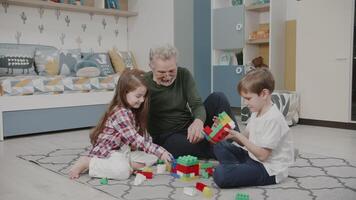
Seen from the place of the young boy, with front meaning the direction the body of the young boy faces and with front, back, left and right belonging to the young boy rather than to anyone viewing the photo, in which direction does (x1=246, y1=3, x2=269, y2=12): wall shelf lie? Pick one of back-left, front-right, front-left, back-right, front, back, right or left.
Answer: right

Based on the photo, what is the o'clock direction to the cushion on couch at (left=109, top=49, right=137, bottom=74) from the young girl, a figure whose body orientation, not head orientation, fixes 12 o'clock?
The cushion on couch is roughly at 9 o'clock from the young girl.

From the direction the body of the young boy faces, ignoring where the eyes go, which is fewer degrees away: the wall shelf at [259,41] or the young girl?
the young girl

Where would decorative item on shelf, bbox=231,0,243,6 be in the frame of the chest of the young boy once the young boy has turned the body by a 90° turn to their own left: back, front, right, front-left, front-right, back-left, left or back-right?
back

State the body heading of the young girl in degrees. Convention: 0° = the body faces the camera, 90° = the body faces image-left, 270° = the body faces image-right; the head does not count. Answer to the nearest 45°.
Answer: approximately 270°

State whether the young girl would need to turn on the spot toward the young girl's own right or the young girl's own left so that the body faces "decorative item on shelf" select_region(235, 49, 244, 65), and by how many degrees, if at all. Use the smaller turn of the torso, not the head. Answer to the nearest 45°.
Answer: approximately 45° to the young girl's own left

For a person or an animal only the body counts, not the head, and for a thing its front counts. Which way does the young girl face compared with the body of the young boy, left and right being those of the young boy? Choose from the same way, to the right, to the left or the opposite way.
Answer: the opposite way

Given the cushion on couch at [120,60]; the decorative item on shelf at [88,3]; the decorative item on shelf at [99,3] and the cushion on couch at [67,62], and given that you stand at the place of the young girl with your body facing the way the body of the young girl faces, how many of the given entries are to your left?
4

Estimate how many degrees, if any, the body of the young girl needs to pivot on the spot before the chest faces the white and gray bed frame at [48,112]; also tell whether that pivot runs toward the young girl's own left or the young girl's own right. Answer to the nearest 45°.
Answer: approximately 90° to the young girl's own left

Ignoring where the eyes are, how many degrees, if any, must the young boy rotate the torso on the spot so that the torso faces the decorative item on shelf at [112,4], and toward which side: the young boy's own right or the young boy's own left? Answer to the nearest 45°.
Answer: approximately 45° to the young boy's own right

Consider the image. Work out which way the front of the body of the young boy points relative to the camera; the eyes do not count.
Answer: to the viewer's left
